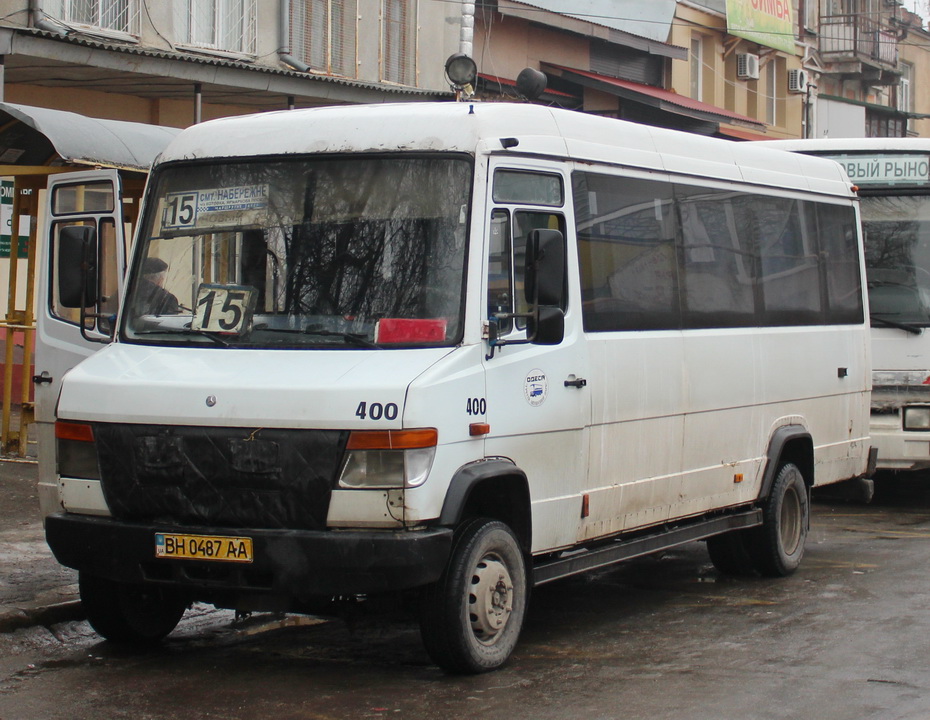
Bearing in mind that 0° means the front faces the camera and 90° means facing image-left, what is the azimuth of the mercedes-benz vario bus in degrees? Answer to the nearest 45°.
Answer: approximately 45°

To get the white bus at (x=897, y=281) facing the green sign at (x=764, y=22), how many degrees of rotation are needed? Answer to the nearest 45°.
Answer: approximately 180°

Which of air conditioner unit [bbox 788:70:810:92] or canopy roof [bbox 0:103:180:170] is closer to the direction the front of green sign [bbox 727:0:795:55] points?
the canopy roof

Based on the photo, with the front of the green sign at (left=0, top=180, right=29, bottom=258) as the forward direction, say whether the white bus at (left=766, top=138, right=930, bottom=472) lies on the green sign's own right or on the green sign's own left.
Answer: on the green sign's own left

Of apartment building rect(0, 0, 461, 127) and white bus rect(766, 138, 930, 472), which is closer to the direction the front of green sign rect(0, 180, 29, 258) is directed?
the white bus

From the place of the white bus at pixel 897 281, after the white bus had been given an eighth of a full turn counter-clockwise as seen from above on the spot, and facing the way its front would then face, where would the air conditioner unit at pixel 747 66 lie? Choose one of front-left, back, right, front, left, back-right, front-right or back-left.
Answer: back-left

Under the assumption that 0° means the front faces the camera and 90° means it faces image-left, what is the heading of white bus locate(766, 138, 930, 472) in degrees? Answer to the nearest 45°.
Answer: approximately 0°

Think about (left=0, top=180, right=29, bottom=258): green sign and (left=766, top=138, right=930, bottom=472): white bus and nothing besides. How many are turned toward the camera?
2

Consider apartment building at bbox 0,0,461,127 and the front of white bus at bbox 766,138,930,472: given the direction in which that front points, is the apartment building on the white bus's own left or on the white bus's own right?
on the white bus's own right
